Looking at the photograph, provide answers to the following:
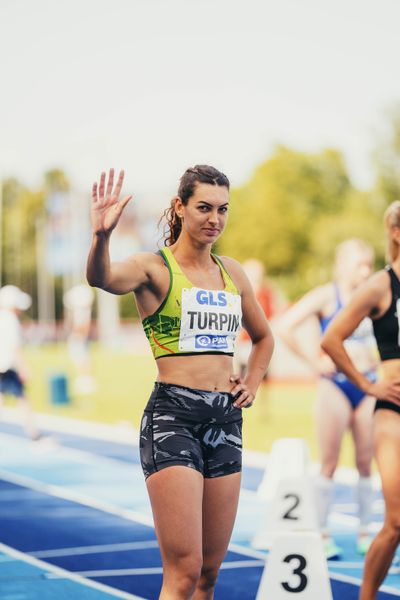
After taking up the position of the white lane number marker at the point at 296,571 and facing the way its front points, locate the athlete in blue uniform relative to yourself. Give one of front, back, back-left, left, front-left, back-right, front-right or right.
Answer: back

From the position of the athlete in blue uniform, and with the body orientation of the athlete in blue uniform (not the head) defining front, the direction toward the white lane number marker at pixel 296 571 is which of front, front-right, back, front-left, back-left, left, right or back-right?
front-right

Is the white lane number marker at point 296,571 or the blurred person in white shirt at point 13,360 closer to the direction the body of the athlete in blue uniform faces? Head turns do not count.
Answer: the white lane number marker

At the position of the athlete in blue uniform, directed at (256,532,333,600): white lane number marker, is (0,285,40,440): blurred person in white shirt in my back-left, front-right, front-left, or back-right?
back-right

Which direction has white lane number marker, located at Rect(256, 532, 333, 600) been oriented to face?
toward the camera
